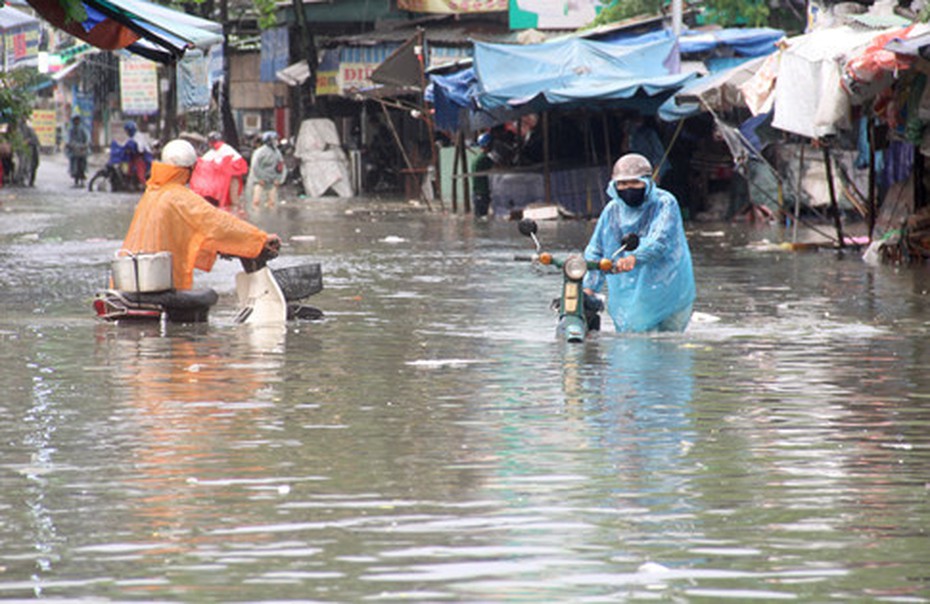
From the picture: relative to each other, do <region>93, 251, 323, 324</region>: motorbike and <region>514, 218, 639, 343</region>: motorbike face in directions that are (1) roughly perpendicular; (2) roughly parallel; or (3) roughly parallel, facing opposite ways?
roughly perpendicular

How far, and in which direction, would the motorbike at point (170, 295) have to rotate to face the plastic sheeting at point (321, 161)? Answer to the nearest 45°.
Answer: approximately 90° to its left

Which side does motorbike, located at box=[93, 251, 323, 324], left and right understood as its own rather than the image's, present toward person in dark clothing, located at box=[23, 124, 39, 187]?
left

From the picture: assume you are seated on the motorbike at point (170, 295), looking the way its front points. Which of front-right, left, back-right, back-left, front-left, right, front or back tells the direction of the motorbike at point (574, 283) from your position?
front-right

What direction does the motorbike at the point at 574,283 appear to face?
toward the camera

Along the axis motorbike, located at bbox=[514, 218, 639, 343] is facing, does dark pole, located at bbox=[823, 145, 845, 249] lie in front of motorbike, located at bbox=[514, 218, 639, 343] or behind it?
behind

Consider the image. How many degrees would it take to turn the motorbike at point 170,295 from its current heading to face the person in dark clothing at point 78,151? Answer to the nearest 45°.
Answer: approximately 90° to its left

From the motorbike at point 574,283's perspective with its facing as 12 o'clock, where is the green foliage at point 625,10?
The green foliage is roughly at 6 o'clock from the motorbike.

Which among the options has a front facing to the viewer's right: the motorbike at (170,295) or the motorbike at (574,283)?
the motorbike at (170,295)

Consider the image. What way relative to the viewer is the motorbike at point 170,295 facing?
to the viewer's right

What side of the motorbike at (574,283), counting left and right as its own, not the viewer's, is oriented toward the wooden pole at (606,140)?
back

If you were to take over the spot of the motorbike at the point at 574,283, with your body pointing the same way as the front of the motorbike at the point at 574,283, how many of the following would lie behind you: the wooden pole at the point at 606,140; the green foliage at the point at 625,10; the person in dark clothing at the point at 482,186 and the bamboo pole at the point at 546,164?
4

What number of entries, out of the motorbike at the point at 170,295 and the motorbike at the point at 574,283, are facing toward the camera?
1

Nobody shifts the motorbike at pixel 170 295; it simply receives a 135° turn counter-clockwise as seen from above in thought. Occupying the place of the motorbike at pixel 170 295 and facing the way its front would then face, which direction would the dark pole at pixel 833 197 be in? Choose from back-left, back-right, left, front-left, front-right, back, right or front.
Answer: right

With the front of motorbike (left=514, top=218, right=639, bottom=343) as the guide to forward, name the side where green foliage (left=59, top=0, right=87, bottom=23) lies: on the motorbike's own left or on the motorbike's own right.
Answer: on the motorbike's own right
